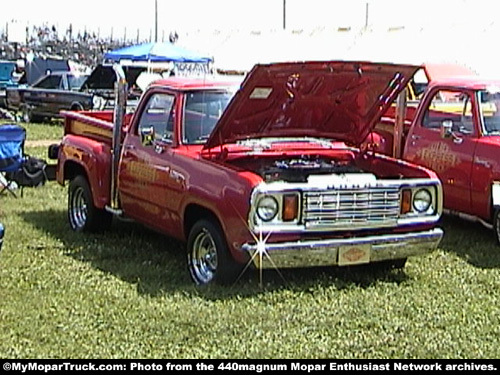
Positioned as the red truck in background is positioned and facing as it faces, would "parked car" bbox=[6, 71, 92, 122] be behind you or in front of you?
behind

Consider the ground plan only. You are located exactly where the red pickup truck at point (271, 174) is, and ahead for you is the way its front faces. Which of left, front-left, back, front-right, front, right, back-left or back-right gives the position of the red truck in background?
left

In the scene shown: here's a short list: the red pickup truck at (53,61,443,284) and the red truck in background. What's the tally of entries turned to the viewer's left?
0

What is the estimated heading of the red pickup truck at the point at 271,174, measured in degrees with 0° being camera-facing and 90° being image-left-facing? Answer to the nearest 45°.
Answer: approximately 315°

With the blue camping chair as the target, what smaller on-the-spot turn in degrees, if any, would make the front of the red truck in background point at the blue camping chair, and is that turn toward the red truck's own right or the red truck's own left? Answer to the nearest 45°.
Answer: approximately 135° to the red truck's own right

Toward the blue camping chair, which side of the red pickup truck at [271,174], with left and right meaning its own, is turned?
back

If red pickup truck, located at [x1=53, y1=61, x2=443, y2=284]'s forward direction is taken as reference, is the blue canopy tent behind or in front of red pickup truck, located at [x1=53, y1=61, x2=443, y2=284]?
behind

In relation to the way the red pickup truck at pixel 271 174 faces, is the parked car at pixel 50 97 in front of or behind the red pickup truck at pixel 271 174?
behind
